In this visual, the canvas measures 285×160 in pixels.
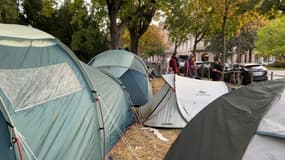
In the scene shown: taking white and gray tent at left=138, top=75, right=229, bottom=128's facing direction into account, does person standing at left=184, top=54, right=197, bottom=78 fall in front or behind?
behind

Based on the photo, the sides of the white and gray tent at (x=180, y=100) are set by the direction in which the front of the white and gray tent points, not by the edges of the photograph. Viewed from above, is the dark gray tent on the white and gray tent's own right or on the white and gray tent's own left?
on the white and gray tent's own left

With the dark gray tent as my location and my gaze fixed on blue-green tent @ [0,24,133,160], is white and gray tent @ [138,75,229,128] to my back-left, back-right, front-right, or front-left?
front-right

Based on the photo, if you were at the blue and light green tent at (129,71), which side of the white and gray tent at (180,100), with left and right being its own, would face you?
right

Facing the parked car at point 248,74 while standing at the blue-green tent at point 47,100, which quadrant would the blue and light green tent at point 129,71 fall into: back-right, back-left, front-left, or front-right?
front-left

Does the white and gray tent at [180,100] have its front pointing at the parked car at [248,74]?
no

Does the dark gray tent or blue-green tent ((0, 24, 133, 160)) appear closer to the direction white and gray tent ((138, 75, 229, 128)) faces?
the blue-green tent

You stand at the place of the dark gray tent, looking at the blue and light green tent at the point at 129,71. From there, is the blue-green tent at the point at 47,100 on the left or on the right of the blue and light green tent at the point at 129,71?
left

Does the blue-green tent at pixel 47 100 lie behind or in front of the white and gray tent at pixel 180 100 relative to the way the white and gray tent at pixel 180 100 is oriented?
in front

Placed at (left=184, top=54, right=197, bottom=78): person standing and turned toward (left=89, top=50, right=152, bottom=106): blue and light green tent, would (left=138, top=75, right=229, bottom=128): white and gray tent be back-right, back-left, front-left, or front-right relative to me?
front-left

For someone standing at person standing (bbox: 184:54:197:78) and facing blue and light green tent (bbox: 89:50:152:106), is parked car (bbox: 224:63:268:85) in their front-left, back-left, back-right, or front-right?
back-left

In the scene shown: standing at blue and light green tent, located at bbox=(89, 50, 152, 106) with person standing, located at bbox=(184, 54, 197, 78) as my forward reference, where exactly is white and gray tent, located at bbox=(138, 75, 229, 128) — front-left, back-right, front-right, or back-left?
back-right

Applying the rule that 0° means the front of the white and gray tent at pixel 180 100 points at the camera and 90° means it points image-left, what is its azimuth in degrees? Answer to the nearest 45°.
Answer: approximately 45°
